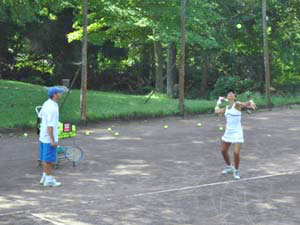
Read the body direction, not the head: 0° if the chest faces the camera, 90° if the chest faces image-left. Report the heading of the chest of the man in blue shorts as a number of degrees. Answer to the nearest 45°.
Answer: approximately 270°

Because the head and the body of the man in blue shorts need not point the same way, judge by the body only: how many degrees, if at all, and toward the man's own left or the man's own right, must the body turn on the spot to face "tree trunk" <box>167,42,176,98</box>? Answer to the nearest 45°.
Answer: approximately 90° to the man's own left
